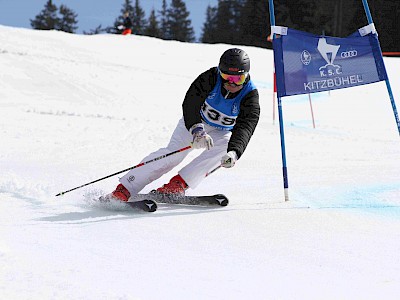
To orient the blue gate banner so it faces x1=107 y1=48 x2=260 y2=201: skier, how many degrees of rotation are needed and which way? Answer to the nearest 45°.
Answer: approximately 45° to its right

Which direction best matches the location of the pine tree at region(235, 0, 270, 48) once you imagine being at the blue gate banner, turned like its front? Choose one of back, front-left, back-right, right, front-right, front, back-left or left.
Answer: back

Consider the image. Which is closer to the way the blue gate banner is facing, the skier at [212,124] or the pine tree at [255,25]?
the skier

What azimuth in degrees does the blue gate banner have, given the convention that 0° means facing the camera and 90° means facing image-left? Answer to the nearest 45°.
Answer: approximately 0°
